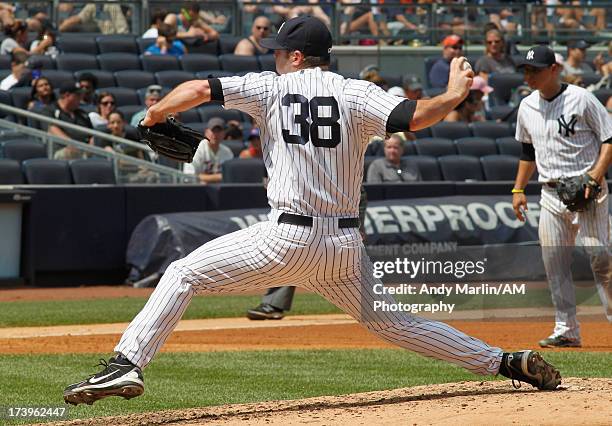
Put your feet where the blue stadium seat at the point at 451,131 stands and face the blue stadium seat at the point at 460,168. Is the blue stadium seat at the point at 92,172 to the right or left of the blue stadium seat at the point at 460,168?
right

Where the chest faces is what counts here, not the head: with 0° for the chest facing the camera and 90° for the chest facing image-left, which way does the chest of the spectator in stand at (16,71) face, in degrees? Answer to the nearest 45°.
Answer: approximately 45°

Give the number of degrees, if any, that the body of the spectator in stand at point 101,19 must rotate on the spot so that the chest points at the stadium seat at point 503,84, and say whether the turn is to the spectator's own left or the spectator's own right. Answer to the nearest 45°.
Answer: approximately 90° to the spectator's own left

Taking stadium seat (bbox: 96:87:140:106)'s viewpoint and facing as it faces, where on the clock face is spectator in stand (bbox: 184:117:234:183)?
The spectator in stand is roughly at 11 o'clock from the stadium seat.

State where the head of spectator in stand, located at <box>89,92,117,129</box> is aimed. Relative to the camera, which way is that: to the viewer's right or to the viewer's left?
to the viewer's right

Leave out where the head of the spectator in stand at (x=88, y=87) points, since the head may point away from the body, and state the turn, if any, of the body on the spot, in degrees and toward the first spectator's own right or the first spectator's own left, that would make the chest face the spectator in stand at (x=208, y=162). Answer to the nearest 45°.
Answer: approximately 90° to the first spectator's own left

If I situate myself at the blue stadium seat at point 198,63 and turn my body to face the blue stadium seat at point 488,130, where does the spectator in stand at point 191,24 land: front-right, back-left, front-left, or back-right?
back-left

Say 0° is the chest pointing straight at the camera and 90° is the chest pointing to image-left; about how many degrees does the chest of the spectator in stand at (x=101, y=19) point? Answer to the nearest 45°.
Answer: approximately 0°

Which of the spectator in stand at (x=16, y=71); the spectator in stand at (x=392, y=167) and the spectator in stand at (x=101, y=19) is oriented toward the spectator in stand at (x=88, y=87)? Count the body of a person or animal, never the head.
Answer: the spectator in stand at (x=101, y=19)

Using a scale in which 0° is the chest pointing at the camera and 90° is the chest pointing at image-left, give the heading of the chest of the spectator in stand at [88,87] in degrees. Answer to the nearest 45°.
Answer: approximately 45°

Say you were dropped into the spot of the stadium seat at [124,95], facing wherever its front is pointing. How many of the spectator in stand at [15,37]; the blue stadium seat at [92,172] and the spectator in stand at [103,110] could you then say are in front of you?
2

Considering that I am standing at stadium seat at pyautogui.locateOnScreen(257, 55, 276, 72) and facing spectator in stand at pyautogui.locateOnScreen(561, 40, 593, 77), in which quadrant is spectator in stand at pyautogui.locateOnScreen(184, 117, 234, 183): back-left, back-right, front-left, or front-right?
back-right
